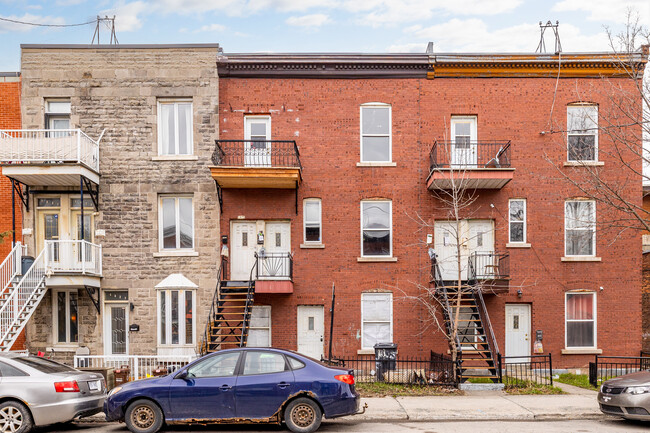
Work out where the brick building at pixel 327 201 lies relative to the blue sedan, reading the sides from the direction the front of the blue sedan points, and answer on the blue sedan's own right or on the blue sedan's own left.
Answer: on the blue sedan's own right

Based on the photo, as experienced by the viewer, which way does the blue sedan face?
facing to the left of the viewer

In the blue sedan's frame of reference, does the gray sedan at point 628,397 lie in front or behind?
behind

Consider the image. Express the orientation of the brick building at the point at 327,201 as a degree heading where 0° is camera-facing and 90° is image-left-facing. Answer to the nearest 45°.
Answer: approximately 0°

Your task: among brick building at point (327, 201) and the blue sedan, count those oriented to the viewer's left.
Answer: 1

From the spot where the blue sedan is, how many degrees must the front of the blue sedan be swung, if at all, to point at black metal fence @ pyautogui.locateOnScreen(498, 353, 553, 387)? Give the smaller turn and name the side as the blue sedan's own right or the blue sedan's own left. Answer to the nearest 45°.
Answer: approximately 135° to the blue sedan's own right

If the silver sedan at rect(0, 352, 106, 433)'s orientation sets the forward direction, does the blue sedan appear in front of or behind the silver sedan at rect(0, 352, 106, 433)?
behind

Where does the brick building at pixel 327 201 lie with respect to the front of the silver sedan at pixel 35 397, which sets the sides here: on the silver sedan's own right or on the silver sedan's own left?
on the silver sedan's own right

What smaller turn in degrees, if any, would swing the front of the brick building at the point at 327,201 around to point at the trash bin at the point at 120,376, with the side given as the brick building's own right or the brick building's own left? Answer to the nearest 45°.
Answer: approximately 45° to the brick building's own right
